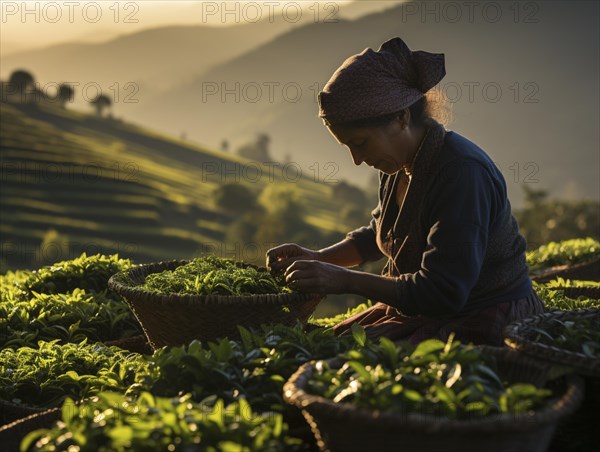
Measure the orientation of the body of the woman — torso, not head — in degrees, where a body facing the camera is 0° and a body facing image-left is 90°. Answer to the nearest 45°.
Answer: approximately 90°

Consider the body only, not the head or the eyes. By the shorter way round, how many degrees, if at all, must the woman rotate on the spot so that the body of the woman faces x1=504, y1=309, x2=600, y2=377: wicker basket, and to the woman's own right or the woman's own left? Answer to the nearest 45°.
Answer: approximately 135° to the woman's own left

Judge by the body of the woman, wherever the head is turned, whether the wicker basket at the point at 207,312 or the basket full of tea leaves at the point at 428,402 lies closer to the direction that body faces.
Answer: the wicker basket

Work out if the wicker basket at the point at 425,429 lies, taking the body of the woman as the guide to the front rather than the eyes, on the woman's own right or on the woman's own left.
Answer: on the woman's own left

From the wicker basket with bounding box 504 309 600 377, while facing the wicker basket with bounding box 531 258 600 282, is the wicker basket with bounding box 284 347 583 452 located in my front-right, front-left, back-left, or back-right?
back-left

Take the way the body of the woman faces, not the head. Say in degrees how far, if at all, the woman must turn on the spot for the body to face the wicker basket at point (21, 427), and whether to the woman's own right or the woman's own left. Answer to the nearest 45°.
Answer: approximately 45° to the woman's own left

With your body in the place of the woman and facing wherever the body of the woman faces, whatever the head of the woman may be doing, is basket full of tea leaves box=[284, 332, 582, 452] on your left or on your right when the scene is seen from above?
on your left

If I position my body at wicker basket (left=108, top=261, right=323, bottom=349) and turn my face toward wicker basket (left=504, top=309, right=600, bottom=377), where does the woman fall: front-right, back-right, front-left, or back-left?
front-left

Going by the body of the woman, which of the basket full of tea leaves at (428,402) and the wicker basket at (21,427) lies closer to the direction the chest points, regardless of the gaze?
the wicker basket

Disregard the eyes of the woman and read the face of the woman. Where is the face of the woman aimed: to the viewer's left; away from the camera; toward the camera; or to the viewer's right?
to the viewer's left

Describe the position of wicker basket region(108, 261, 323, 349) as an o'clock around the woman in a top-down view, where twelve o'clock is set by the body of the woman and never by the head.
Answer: The wicker basket is roughly at 12 o'clock from the woman.
